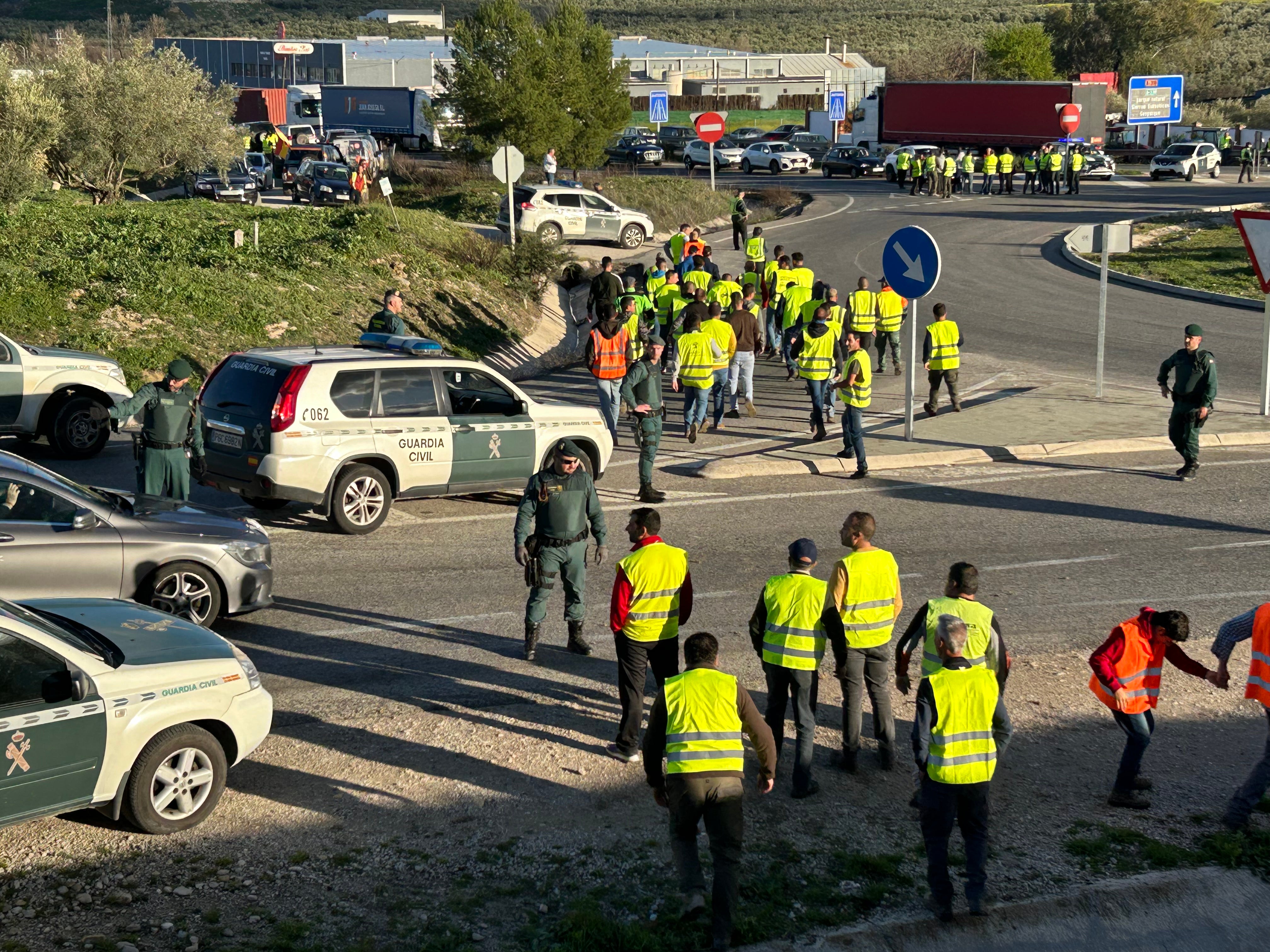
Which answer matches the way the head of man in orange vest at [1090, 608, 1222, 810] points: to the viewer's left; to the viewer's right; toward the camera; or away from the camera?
to the viewer's right

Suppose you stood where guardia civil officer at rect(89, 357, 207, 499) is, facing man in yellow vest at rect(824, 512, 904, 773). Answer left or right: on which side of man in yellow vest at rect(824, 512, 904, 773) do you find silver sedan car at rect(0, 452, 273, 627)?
right

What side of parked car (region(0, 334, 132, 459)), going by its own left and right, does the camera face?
right

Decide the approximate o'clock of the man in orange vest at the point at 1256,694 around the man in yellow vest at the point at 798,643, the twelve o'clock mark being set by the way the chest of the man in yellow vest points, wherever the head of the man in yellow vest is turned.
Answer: The man in orange vest is roughly at 3 o'clock from the man in yellow vest.

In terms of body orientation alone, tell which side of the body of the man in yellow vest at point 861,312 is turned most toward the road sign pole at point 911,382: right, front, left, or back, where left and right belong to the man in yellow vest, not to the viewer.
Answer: back

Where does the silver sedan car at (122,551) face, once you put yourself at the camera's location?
facing to the right of the viewer

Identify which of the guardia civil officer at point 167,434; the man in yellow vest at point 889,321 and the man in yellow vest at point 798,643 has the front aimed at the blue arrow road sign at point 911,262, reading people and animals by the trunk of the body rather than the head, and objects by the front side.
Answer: the man in yellow vest at point 798,643

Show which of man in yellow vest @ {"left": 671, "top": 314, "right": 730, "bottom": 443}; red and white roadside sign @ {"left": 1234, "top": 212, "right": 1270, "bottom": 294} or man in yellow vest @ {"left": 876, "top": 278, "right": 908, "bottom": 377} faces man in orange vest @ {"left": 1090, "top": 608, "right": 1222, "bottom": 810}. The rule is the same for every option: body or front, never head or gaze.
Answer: the red and white roadside sign

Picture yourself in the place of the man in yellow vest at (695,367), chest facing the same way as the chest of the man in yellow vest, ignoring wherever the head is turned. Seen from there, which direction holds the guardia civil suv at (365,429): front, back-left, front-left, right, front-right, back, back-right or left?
back-left

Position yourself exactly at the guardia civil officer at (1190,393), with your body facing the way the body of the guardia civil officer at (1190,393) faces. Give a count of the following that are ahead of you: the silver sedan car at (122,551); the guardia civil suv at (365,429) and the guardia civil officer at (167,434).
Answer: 3

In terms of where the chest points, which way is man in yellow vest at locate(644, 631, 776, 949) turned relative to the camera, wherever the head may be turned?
away from the camera
